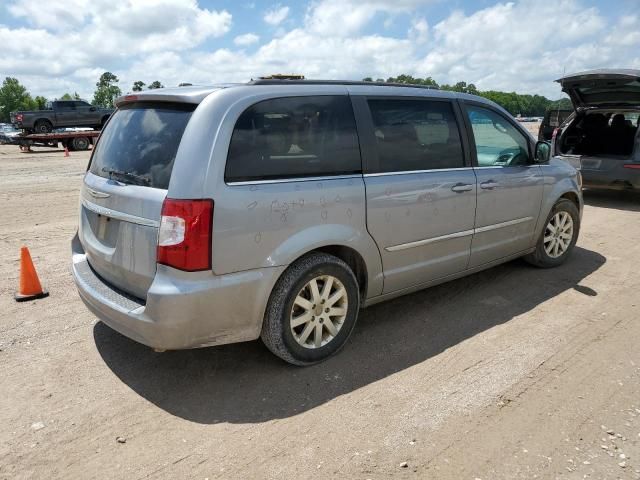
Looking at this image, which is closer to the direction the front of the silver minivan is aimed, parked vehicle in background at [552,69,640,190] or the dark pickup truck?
the parked vehicle in background

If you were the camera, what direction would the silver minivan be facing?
facing away from the viewer and to the right of the viewer

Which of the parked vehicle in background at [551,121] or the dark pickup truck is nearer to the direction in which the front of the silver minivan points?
the parked vehicle in background

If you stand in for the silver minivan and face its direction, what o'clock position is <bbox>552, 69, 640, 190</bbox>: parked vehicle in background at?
The parked vehicle in background is roughly at 12 o'clock from the silver minivan.

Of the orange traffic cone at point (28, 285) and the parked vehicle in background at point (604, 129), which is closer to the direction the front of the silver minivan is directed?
the parked vehicle in background

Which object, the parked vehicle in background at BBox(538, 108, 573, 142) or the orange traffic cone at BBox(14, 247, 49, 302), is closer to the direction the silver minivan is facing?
the parked vehicle in background

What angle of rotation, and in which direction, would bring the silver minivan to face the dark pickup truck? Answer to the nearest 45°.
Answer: approximately 90° to its left

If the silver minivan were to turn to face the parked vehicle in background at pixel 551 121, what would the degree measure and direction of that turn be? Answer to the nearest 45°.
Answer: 0° — it already faces it
